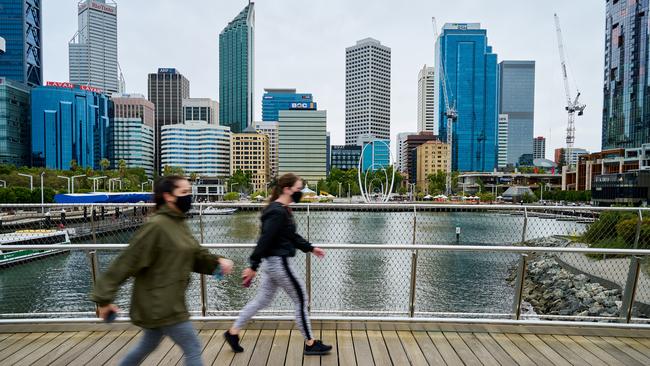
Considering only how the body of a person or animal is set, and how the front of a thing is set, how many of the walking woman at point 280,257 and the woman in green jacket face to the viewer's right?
2

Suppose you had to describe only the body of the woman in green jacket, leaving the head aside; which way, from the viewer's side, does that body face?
to the viewer's right

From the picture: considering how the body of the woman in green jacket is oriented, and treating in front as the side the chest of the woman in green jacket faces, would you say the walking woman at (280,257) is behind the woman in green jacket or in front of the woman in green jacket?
in front

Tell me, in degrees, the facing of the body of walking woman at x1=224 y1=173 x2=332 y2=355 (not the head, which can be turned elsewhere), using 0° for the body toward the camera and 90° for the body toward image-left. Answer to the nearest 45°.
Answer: approximately 270°

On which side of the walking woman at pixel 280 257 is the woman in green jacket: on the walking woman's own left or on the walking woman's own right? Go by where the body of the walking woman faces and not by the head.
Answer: on the walking woman's own right

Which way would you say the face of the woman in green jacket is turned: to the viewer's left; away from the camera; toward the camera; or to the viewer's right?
to the viewer's right

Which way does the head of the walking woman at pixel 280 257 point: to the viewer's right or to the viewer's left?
to the viewer's right

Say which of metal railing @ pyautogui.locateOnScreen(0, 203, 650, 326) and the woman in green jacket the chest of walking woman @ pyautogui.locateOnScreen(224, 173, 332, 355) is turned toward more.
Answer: the metal railing
